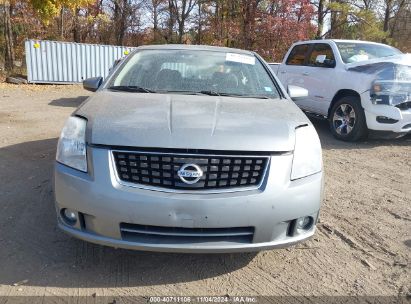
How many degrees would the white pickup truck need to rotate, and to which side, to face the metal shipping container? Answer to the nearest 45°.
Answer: approximately 180°

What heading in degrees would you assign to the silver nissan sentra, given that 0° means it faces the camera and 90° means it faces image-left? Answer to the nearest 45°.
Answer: approximately 0°

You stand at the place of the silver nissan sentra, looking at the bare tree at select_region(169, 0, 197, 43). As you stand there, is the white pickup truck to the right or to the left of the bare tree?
right

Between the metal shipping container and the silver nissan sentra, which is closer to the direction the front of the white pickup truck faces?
the silver nissan sentra

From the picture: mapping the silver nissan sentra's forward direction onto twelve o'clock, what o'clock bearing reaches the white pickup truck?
The white pickup truck is roughly at 7 o'clock from the silver nissan sentra.

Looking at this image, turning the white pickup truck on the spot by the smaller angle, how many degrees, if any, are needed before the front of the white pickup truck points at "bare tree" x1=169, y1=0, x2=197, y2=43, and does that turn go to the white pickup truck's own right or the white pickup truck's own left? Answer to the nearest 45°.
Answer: approximately 180°

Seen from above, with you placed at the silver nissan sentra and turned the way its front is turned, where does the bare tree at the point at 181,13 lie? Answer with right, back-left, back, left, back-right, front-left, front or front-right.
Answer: back

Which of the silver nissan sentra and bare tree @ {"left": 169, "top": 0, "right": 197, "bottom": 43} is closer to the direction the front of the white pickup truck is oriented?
the silver nissan sentra

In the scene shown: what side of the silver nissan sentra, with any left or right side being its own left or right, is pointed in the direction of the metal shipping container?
back

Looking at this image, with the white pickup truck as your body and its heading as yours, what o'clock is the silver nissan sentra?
The silver nissan sentra is roughly at 2 o'clock from the white pickup truck.

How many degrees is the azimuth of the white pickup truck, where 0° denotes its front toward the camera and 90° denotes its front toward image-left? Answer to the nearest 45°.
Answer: approximately 315°
